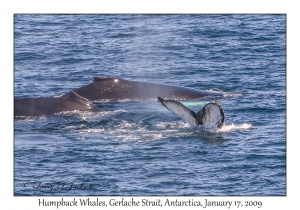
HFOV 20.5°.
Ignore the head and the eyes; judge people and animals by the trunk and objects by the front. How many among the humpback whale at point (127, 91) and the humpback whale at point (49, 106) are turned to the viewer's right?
1

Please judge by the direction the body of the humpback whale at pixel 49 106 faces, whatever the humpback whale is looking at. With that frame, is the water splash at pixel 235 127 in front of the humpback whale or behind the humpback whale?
behind

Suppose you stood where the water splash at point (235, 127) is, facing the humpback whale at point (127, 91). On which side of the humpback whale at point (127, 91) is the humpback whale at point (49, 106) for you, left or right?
left

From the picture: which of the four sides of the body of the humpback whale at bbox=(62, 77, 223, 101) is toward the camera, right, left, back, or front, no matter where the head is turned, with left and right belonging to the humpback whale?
right

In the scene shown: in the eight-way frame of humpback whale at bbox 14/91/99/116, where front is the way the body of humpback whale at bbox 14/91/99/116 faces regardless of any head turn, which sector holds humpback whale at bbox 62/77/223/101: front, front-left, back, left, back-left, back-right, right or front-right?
back-right

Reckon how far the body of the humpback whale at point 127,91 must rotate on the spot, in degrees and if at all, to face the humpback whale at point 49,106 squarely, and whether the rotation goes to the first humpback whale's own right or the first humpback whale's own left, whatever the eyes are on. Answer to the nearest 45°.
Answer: approximately 135° to the first humpback whale's own right

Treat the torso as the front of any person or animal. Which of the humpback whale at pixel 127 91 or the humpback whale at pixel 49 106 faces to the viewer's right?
the humpback whale at pixel 127 91

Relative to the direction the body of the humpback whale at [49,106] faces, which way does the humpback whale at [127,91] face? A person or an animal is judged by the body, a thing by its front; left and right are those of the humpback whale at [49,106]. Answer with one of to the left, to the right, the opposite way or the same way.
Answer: the opposite way

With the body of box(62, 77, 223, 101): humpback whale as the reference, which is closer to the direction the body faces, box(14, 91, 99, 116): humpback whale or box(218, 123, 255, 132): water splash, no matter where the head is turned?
the water splash

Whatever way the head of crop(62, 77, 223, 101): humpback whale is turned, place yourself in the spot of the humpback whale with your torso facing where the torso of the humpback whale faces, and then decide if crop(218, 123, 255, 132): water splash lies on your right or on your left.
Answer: on your right

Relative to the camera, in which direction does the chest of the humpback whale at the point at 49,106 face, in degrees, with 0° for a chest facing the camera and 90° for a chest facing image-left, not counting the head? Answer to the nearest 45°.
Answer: approximately 90°
